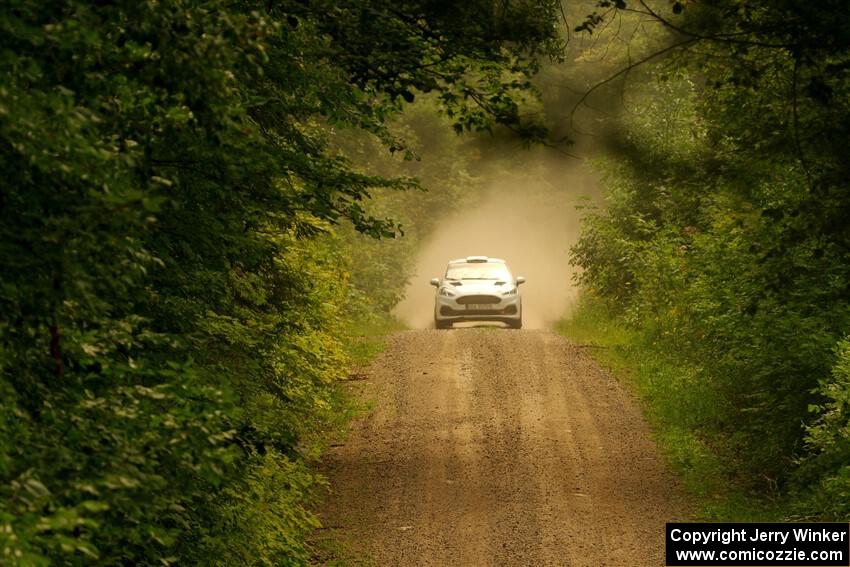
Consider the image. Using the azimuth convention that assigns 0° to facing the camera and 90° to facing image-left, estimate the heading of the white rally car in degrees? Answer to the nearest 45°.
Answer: approximately 0°
